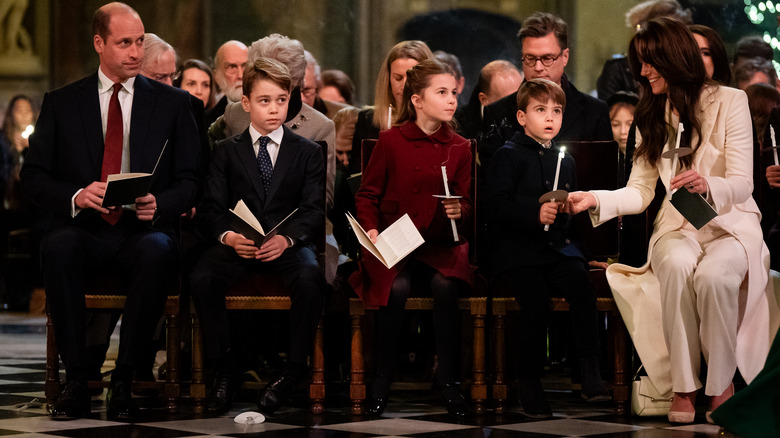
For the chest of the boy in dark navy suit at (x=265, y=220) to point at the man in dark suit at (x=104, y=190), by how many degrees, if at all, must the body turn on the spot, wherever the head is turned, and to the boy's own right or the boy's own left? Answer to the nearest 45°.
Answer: approximately 90° to the boy's own right

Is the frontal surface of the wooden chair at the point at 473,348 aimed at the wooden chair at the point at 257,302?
no

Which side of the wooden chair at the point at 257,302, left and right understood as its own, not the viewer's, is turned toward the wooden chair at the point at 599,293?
left

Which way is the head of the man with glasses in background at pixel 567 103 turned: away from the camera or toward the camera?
toward the camera

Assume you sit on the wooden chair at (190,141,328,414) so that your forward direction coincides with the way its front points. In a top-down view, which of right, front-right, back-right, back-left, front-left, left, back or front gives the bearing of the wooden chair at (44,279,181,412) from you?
right

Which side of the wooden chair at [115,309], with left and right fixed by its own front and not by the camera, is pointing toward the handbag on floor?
left

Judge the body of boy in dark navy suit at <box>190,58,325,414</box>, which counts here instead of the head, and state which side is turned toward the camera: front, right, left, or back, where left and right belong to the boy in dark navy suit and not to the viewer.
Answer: front

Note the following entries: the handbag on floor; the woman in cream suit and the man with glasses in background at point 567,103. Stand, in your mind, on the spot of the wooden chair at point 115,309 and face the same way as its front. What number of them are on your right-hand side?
0

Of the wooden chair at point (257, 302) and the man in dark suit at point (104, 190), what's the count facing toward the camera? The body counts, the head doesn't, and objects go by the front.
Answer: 2

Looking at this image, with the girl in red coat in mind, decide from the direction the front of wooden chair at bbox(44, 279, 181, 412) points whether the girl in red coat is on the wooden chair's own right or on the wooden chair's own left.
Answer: on the wooden chair's own left

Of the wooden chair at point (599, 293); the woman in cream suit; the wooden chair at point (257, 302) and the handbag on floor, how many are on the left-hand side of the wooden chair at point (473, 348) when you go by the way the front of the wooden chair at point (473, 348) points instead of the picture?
3

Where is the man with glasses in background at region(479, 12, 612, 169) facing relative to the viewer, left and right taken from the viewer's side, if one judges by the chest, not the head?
facing the viewer

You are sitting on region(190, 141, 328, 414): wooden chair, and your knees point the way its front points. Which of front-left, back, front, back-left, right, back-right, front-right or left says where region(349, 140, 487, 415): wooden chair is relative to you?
left

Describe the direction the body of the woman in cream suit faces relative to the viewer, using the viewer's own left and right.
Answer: facing the viewer and to the left of the viewer
